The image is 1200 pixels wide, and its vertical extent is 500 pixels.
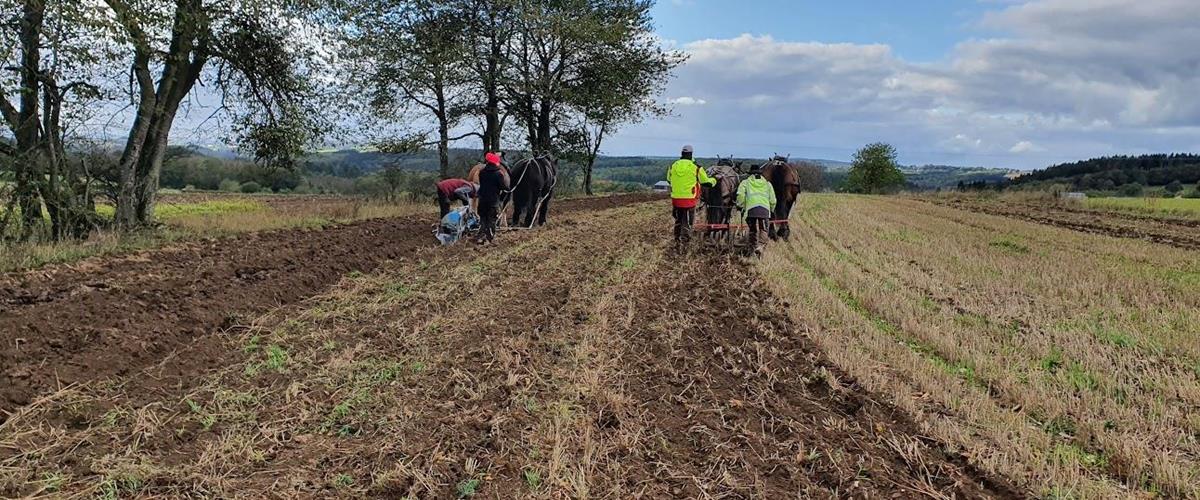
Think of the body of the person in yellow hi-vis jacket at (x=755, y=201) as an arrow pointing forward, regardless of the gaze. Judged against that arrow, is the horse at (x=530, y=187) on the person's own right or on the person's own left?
on the person's own left

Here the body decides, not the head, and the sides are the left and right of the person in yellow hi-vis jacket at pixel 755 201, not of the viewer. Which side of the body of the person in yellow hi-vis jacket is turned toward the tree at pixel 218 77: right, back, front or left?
left

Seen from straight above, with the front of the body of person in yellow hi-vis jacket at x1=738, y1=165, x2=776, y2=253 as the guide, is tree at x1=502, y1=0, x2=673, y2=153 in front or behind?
in front

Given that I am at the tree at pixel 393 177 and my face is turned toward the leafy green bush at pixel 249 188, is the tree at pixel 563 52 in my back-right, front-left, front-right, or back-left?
back-right

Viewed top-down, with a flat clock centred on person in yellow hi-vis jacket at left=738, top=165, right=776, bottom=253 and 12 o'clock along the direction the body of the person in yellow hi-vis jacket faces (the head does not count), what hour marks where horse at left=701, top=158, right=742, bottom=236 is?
The horse is roughly at 11 o'clock from the person in yellow hi-vis jacket.

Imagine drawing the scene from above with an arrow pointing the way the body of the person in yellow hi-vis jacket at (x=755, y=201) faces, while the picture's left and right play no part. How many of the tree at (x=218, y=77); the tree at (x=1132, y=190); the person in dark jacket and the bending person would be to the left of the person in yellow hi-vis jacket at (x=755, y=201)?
3

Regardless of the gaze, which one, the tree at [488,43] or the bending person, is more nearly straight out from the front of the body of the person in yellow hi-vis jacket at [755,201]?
the tree

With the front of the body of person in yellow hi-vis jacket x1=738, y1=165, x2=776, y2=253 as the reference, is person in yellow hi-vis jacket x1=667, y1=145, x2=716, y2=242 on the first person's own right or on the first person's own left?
on the first person's own left

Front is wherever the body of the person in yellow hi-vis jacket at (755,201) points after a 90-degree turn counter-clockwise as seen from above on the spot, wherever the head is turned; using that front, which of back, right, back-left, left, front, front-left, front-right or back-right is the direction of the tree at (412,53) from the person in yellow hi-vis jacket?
front-right

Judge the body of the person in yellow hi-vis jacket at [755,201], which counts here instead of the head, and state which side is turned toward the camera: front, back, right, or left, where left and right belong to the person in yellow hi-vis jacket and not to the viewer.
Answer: back

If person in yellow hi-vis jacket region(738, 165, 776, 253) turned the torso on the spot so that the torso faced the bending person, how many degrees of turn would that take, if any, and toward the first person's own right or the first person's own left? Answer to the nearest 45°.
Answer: approximately 90° to the first person's own left

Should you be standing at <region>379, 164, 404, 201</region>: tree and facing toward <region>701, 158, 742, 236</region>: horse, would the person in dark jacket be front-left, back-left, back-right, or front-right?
front-right

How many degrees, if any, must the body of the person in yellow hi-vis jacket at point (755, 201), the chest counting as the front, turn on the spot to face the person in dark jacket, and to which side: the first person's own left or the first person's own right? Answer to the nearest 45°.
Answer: approximately 90° to the first person's own left

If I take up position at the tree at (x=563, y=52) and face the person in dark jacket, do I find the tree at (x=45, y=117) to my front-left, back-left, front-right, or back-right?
front-right

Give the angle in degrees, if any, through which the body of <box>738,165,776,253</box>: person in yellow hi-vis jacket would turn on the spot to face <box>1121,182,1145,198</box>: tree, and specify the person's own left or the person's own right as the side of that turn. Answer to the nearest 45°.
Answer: approximately 45° to the person's own right
